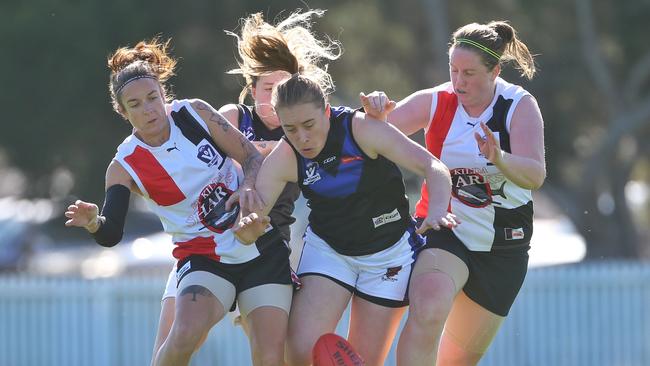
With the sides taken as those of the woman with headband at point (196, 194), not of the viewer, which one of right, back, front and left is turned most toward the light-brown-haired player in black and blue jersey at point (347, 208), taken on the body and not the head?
left

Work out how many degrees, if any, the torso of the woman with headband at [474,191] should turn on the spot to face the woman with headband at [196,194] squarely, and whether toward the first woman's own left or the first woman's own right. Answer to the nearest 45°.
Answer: approximately 45° to the first woman's own right

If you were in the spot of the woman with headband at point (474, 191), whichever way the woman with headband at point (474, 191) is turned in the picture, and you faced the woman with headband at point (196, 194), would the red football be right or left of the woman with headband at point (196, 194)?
left

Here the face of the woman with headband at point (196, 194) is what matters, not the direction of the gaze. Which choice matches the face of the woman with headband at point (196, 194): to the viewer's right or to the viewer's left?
to the viewer's right

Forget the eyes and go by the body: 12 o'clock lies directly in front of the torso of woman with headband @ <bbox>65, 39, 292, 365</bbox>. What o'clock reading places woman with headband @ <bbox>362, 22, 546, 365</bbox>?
woman with headband @ <bbox>362, 22, 546, 365</bbox> is roughly at 9 o'clock from woman with headband @ <bbox>65, 39, 292, 365</bbox>.

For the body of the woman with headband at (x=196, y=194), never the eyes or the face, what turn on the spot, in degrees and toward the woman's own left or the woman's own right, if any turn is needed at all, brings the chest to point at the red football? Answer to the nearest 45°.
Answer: approximately 45° to the woman's own left

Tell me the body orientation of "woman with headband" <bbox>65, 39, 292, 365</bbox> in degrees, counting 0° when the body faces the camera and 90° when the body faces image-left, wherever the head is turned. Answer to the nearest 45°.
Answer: approximately 0°

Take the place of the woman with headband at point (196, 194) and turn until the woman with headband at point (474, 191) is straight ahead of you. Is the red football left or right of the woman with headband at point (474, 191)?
right

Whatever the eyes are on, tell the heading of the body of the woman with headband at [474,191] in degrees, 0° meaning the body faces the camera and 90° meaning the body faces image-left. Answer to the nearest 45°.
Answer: approximately 45°
